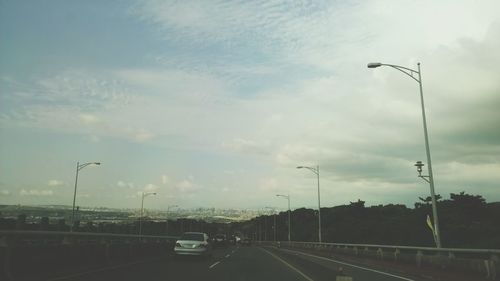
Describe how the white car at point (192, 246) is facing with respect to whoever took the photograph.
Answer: facing away from the viewer
